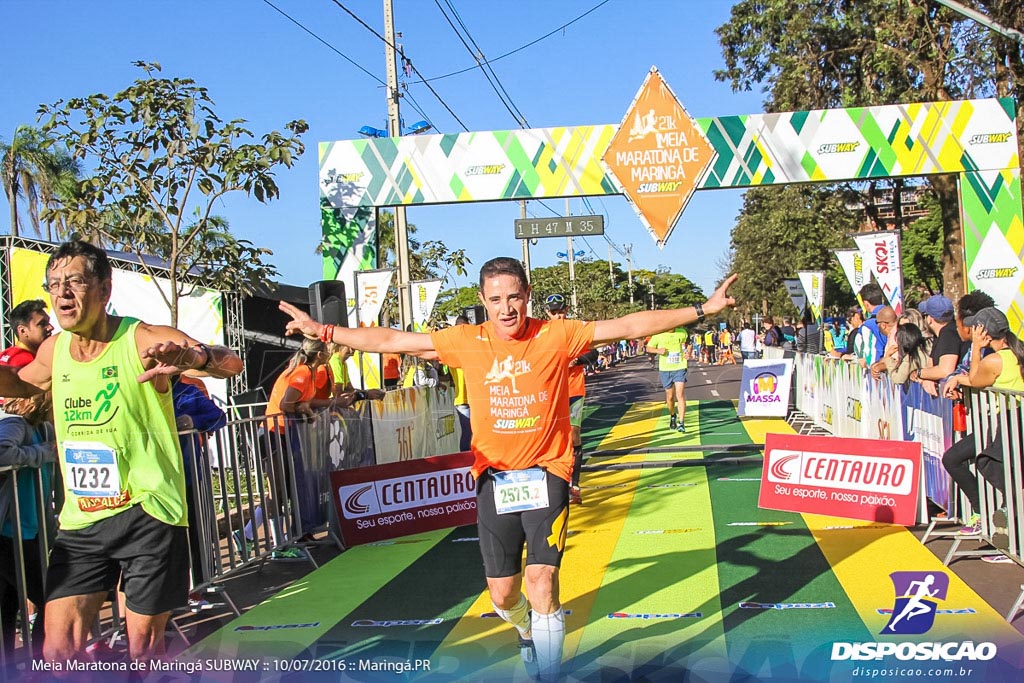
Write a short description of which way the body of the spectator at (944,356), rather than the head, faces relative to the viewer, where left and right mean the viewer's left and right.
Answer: facing to the left of the viewer

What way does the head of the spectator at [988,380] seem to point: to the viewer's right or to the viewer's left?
to the viewer's left

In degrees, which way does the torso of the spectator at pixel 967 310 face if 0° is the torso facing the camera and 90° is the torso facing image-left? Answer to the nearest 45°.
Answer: approximately 90°

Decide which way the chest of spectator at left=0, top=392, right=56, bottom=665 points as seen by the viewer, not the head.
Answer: to the viewer's right

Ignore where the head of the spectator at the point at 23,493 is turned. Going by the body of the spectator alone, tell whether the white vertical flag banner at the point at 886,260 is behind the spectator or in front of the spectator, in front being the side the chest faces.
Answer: in front

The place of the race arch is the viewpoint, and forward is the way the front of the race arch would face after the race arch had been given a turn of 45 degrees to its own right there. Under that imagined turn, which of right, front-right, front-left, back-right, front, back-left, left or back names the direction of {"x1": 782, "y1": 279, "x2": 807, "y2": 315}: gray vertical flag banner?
back-right

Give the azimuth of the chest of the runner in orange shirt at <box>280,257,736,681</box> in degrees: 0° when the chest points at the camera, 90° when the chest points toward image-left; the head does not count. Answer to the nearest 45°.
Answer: approximately 0°

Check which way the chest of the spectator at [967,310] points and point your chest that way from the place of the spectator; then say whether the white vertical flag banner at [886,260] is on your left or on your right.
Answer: on your right
